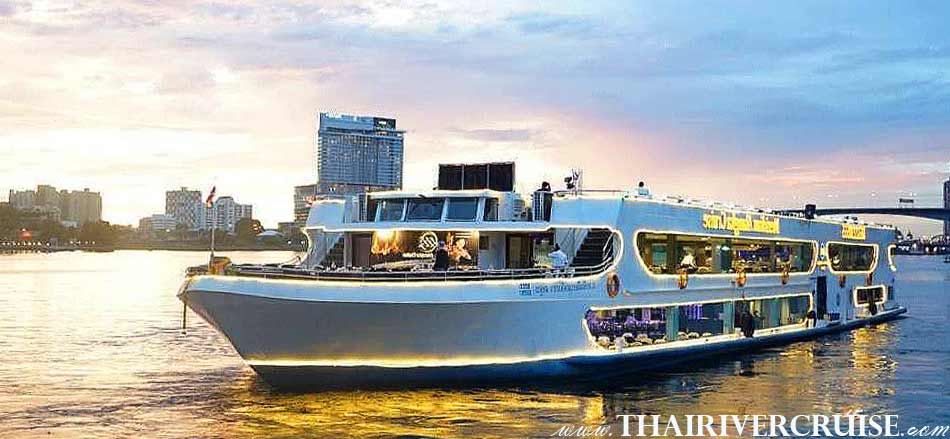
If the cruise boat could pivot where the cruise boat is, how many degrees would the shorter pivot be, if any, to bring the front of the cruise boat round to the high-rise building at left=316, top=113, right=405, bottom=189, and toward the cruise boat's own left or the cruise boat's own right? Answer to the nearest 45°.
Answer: approximately 90° to the cruise boat's own right

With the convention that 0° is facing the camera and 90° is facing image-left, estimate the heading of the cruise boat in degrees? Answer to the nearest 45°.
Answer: approximately 45°
